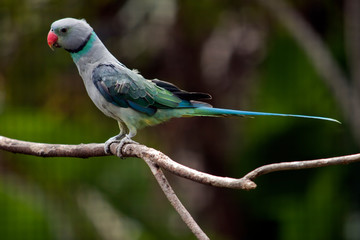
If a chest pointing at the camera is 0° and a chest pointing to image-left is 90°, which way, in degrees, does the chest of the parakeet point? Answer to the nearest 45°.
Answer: approximately 90°
